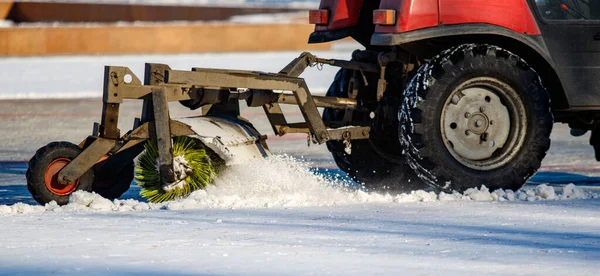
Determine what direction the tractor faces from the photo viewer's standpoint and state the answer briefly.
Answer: facing away from the viewer and to the right of the viewer
